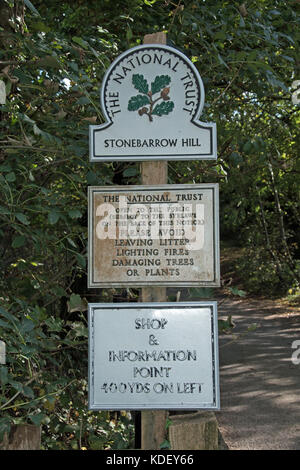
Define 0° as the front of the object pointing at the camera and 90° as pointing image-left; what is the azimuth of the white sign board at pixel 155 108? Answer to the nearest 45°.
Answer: approximately 0°

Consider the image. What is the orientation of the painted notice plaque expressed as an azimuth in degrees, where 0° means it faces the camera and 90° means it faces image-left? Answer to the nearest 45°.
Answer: approximately 0°

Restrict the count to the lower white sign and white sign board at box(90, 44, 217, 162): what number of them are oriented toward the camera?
2
